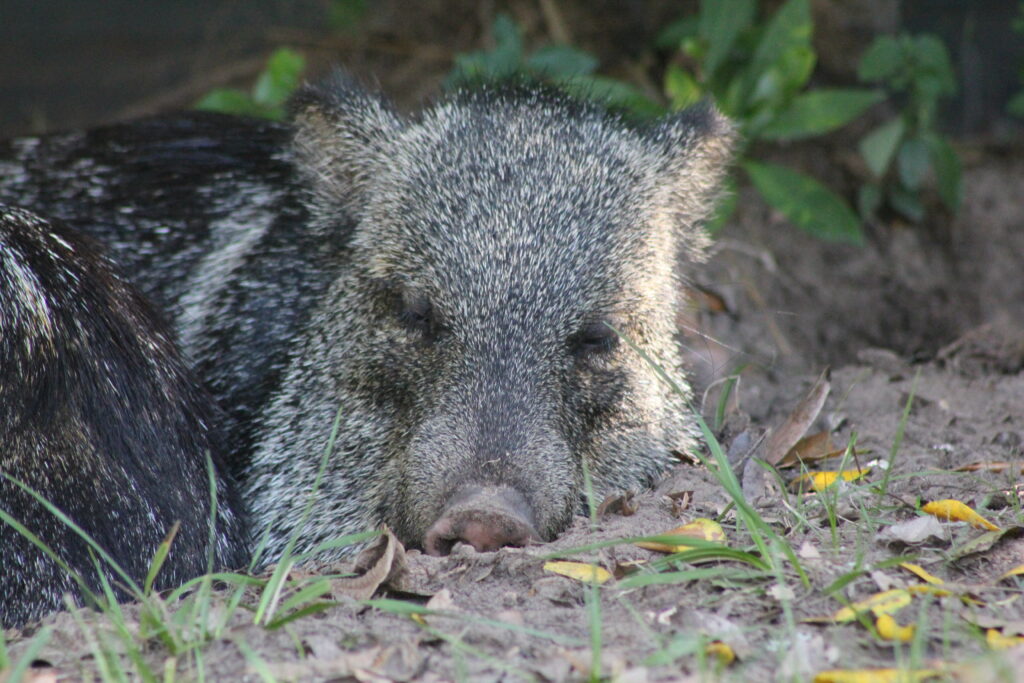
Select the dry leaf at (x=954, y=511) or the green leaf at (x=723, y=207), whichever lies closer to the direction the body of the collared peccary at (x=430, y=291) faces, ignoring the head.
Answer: the dry leaf

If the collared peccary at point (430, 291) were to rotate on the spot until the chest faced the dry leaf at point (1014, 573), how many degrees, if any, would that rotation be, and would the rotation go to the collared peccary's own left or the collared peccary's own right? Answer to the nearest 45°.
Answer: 0° — it already faces it

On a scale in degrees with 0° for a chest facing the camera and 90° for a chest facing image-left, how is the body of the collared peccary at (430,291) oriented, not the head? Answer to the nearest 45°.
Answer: approximately 315°

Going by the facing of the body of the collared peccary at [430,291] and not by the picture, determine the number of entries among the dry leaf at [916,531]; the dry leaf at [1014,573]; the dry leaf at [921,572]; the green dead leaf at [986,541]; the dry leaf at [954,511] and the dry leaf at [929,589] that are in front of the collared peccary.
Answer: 6

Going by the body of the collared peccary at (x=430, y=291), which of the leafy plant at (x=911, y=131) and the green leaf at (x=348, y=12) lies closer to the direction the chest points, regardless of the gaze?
the leafy plant

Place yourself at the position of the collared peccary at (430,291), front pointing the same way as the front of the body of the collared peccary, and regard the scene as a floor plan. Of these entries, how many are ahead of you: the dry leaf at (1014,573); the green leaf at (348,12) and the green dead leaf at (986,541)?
2

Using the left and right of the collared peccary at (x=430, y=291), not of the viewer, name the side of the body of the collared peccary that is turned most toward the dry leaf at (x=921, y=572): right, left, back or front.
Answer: front

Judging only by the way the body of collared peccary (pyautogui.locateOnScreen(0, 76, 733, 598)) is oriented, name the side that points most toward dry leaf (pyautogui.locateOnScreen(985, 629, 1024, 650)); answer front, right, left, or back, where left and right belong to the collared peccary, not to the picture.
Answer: front

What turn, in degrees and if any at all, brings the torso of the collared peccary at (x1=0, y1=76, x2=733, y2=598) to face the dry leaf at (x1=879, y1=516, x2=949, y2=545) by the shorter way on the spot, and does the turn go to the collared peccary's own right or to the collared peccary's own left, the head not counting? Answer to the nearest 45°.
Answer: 0° — it already faces it

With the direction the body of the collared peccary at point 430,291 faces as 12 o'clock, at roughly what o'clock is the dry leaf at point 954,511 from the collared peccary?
The dry leaf is roughly at 12 o'clock from the collared peccary.

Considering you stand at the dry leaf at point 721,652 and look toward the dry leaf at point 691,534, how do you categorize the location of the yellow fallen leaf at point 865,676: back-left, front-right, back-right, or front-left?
back-right

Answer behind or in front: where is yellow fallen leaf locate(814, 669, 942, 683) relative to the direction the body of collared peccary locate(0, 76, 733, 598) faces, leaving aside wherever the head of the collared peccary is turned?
in front

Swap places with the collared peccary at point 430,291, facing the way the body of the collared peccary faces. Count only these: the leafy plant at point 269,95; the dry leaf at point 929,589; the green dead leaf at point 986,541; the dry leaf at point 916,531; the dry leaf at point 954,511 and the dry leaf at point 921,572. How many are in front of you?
5

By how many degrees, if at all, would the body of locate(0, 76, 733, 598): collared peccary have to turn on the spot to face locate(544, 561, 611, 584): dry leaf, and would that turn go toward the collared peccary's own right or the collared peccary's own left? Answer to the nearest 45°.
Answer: approximately 45° to the collared peccary's own right

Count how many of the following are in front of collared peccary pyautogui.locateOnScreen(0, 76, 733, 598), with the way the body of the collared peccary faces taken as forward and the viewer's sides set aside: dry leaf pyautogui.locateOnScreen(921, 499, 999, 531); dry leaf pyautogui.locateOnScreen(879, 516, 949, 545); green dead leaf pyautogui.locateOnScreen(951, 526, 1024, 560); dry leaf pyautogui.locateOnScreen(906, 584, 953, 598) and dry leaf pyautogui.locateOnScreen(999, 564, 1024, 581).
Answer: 5

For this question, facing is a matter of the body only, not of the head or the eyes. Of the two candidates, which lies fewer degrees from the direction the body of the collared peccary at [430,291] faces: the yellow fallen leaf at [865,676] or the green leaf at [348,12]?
the yellow fallen leaf

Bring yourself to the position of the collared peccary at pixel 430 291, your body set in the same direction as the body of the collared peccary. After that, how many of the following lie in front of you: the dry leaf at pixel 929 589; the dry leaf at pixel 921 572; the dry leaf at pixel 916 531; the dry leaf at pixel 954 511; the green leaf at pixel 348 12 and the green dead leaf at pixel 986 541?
5

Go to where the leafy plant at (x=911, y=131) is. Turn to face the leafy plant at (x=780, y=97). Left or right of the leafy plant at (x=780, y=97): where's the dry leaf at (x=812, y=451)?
left

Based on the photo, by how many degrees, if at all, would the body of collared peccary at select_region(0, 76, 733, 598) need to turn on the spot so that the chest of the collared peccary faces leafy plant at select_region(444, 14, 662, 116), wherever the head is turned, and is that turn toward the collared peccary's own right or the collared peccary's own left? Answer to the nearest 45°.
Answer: approximately 135° to the collared peccary's own left
